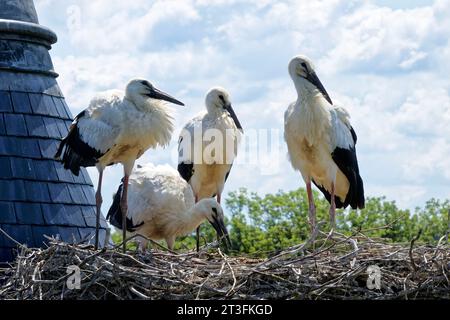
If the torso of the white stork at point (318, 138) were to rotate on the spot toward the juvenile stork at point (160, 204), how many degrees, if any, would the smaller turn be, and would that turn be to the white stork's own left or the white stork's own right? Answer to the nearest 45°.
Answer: approximately 45° to the white stork's own right

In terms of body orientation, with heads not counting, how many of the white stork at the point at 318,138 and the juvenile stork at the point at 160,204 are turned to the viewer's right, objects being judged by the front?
1

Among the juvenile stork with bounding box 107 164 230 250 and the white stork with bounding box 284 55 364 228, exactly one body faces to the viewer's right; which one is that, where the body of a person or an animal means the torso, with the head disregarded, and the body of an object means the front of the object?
the juvenile stork

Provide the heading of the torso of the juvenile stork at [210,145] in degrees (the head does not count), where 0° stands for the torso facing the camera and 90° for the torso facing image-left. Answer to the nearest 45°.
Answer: approximately 315°

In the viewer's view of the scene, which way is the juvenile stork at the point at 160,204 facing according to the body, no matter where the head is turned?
to the viewer's right

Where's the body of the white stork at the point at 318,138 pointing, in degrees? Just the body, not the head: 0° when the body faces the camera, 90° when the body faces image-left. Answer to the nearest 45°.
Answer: approximately 45°
